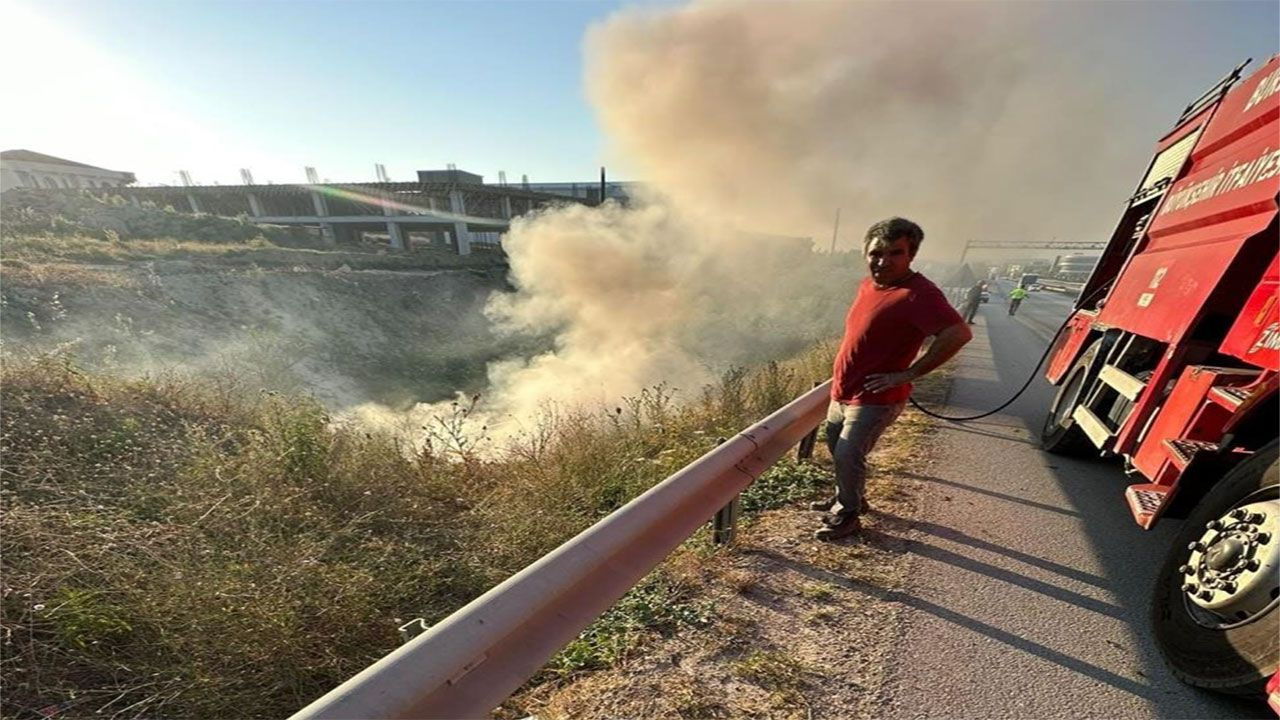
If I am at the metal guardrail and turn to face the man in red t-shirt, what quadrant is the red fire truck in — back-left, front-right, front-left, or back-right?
front-right

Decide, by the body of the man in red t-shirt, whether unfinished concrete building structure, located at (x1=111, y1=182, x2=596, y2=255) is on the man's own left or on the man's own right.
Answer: on the man's own right

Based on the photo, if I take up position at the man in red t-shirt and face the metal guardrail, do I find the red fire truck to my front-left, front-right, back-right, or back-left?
back-left

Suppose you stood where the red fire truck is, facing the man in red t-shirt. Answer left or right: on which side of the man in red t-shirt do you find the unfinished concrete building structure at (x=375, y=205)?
right

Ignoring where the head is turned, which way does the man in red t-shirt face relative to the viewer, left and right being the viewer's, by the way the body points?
facing the viewer and to the left of the viewer
